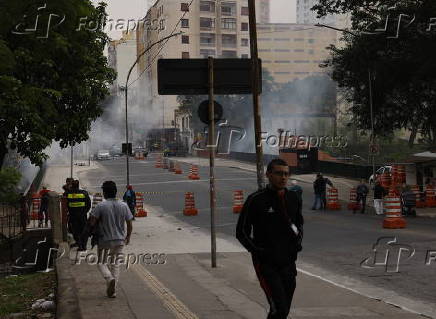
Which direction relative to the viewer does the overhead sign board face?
away from the camera

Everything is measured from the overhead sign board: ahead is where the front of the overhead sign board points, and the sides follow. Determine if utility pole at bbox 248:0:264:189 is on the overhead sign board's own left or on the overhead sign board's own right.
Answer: on the overhead sign board's own right

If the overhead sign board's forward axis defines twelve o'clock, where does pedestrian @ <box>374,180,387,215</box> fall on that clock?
The pedestrian is roughly at 1 o'clock from the overhead sign board.
